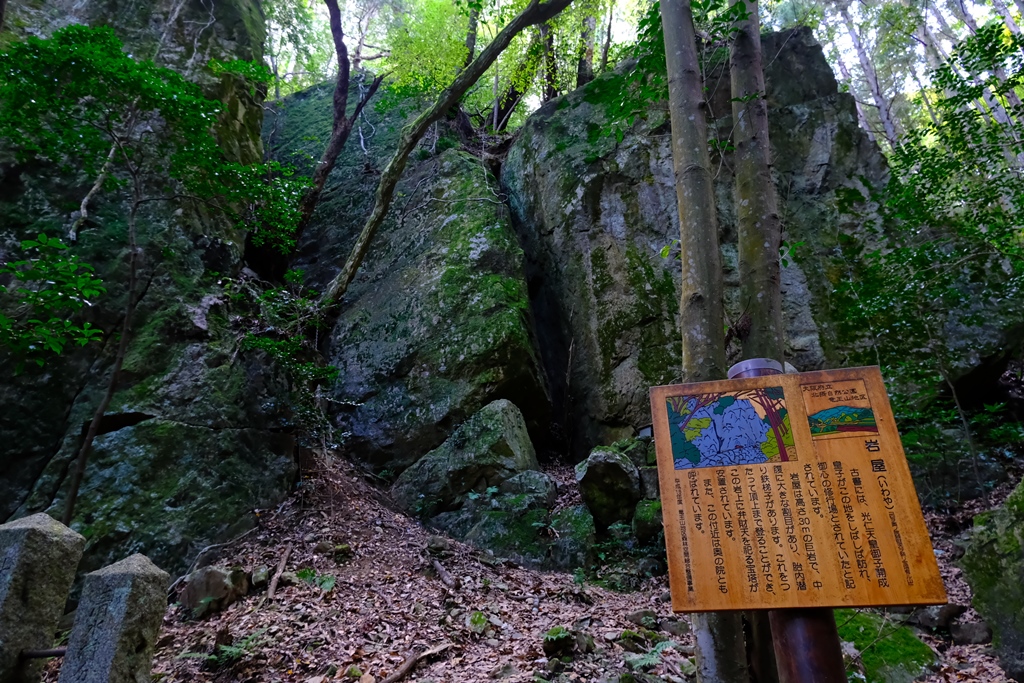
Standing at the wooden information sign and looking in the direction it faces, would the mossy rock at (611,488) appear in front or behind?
behind

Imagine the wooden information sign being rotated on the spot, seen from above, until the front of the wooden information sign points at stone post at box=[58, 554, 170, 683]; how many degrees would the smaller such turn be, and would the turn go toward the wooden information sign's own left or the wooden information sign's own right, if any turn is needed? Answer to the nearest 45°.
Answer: approximately 90° to the wooden information sign's own right

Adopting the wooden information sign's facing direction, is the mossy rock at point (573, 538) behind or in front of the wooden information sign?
behind

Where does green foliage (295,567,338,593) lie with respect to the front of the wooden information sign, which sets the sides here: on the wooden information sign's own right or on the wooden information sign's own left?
on the wooden information sign's own right

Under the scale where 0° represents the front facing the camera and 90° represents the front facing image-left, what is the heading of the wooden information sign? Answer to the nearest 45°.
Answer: approximately 0°
